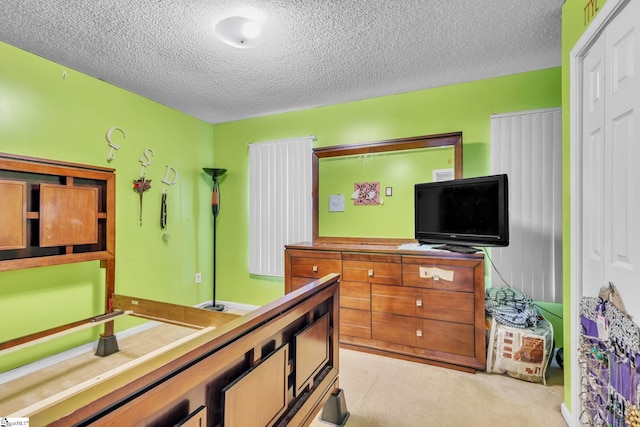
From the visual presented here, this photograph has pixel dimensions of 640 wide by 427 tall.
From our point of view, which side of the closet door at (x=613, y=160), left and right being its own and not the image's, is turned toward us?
left

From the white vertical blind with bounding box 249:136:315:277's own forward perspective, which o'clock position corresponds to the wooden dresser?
The wooden dresser is roughly at 9 o'clock from the white vertical blind.

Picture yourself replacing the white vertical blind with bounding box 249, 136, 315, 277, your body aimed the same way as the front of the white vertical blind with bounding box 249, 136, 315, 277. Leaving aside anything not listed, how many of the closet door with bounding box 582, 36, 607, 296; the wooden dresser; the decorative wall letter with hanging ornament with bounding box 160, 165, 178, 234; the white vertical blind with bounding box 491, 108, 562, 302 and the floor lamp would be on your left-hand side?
3

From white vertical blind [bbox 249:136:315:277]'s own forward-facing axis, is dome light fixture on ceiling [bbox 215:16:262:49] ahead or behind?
ahead

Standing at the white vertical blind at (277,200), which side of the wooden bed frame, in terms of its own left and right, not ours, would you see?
left

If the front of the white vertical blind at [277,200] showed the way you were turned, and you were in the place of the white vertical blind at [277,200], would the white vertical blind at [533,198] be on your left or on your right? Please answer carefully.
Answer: on your left

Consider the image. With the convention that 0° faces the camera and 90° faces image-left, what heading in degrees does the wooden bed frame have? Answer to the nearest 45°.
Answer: approximately 315°

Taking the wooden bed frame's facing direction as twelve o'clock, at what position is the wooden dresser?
The wooden dresser is roughly at 10 o'clock from the wooden bed frame.

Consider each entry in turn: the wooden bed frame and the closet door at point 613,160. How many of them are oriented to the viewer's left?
1

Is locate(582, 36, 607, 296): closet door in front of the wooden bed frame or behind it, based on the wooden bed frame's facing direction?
in front

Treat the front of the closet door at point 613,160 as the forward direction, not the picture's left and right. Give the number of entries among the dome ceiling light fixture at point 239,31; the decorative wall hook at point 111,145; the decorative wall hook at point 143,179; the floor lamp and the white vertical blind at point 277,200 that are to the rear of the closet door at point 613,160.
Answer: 0

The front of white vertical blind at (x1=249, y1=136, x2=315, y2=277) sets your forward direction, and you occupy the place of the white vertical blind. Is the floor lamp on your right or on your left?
on your right

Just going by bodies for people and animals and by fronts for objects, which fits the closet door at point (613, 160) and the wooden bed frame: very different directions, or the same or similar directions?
very different directions

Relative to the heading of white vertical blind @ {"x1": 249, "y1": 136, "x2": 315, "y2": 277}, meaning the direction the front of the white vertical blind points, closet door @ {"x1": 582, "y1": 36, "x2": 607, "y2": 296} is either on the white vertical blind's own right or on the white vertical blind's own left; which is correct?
on the white vertical blind's own left

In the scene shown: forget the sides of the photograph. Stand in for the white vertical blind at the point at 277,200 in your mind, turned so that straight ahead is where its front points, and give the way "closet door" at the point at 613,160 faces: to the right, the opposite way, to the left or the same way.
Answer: to the right

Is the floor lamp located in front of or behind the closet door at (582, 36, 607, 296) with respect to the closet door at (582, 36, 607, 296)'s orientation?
in front

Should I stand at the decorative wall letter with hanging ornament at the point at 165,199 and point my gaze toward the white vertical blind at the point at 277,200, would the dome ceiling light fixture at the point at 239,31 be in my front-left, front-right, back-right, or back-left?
front-right

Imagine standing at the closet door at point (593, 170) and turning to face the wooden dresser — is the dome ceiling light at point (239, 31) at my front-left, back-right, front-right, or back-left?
front-left

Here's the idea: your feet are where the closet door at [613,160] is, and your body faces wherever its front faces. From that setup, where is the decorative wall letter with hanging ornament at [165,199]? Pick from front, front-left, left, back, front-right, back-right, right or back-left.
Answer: front

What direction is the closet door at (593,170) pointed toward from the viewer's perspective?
to the viewer's left

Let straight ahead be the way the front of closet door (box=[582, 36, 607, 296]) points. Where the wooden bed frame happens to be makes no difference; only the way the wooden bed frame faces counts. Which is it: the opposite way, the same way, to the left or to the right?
the opposite way

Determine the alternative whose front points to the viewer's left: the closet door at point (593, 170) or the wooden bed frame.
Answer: the closet door

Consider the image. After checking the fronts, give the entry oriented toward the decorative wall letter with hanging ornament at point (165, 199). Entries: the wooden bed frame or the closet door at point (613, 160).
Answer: the closet door
